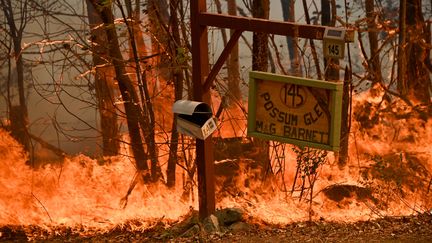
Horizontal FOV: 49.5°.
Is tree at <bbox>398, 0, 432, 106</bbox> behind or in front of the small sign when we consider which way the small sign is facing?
behind

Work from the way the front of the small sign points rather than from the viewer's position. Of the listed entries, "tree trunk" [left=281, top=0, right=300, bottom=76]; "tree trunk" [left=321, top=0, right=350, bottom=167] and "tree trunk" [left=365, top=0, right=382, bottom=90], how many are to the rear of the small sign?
3

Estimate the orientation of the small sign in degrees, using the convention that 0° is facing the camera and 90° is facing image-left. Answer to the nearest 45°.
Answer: approximately 0°

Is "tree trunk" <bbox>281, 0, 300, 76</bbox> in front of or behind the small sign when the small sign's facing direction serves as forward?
behind

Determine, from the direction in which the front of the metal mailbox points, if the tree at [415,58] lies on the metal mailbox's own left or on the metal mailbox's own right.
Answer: on the metal mailbox's own left

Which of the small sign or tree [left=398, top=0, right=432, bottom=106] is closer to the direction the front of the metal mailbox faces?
the small sign
